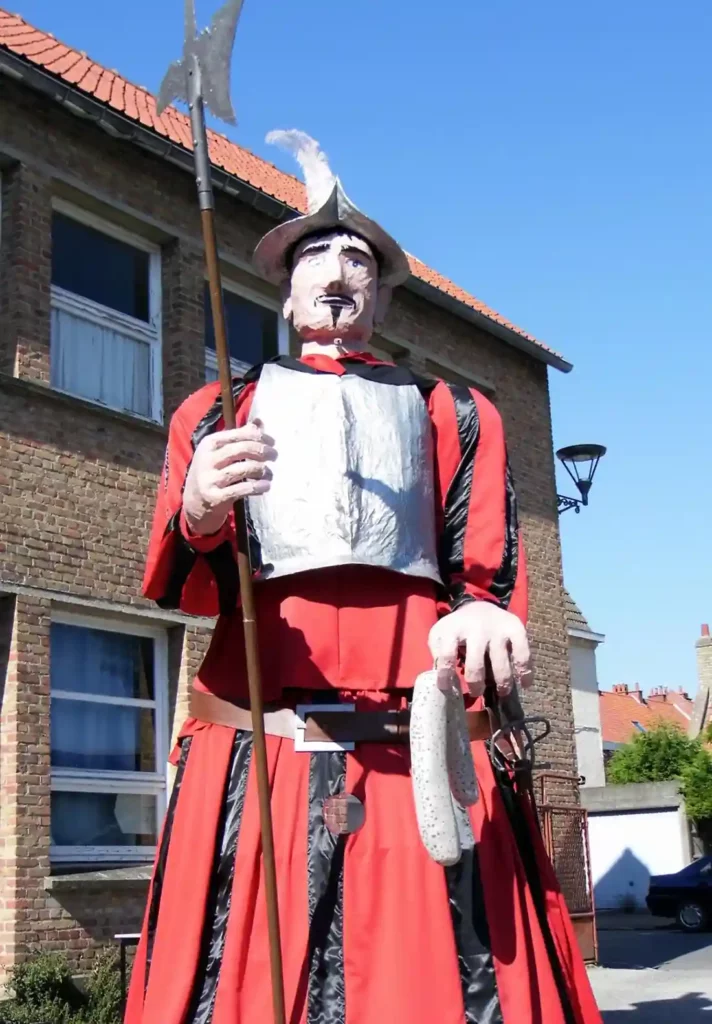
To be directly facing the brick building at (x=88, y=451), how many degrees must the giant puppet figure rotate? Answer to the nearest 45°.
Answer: approximately 180°

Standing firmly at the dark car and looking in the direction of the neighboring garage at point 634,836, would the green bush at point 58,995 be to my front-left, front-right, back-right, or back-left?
back-left

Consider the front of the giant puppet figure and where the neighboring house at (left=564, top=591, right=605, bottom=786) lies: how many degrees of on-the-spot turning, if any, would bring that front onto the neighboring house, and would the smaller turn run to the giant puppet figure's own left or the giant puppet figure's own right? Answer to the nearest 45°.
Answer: approximately 180°

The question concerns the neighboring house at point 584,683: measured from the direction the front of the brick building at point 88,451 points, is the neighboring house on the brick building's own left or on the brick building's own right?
on the brick building's own left

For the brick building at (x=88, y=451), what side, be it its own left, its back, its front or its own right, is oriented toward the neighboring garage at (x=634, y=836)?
left

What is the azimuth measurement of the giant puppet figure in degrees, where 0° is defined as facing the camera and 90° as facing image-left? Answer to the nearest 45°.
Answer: approximately 0°

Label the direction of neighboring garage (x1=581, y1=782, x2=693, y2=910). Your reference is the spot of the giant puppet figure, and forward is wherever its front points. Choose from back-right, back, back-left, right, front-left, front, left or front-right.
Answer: back
